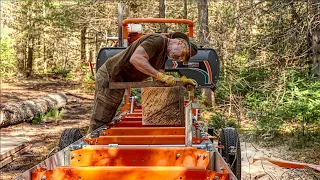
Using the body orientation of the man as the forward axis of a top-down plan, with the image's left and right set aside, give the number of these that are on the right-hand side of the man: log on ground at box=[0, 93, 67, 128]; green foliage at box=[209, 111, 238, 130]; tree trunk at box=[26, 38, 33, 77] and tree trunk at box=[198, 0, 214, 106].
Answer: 0

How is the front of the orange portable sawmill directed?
toward the camera

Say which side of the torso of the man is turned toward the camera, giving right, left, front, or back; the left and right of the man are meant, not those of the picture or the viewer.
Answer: right

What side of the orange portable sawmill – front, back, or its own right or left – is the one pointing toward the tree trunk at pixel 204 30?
back

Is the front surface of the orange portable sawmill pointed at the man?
no

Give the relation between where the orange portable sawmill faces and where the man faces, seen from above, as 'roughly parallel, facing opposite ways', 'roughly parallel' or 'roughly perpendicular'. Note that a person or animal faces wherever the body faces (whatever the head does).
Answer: roughly perpendicular

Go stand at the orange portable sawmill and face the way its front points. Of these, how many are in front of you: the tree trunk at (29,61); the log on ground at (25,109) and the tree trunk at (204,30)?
0

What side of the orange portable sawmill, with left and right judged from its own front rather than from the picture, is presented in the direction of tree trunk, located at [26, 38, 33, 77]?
back

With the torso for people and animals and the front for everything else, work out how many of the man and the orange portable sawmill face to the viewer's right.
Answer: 1

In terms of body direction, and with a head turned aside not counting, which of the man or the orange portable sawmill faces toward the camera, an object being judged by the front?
the orange portable sawmill

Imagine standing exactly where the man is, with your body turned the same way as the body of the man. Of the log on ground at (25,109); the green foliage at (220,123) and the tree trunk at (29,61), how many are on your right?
0

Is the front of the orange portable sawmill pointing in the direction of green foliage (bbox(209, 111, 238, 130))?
no

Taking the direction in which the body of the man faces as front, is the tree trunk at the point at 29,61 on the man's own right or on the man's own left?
on the man's own left
